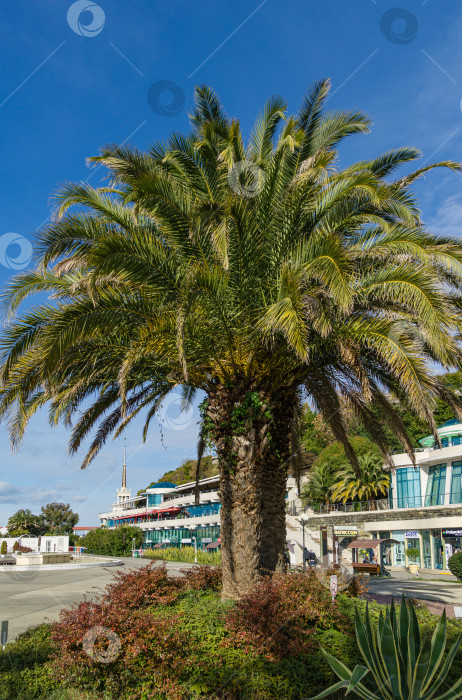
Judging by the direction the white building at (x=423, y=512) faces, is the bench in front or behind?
in front

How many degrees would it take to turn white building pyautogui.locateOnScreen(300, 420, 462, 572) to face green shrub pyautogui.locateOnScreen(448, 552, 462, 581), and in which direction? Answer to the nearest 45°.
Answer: approximately 45° to its left

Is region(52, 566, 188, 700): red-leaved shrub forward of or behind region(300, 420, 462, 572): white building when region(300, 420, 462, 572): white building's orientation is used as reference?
forward

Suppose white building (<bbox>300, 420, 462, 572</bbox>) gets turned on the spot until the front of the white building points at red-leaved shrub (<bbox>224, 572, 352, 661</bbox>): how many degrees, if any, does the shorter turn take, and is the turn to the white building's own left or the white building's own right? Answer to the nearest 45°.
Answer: approximately 45° to the white building's own left

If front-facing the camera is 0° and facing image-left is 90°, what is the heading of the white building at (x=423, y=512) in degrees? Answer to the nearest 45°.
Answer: approximately 45°
